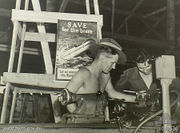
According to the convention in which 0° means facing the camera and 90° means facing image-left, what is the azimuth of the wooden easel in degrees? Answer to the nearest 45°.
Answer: approximately 0°
